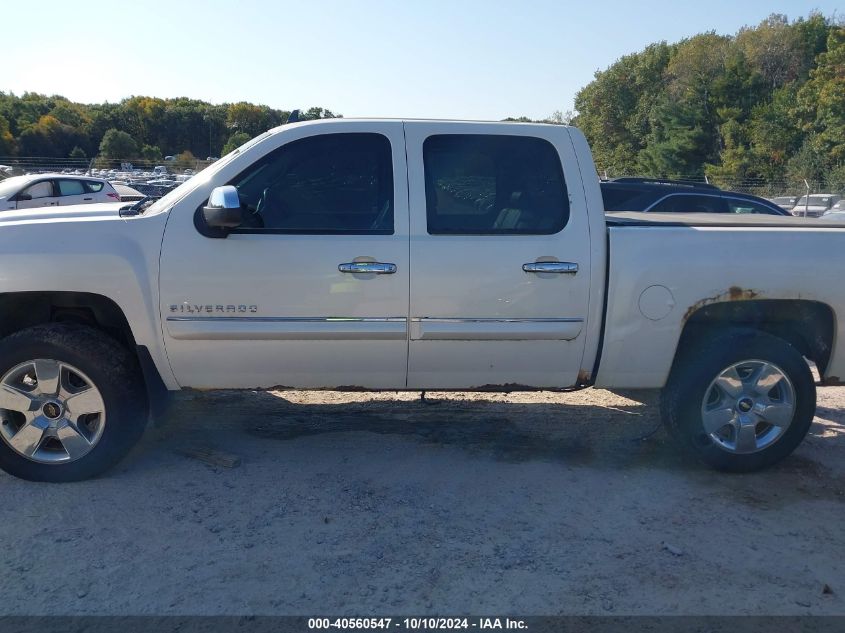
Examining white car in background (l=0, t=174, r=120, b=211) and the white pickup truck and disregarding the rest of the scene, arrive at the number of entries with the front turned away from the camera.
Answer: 0

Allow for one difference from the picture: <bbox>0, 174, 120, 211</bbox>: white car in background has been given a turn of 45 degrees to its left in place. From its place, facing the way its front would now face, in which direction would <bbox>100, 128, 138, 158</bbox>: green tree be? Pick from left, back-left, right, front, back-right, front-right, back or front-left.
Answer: back

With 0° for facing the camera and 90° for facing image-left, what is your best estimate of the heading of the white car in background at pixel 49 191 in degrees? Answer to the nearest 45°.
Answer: approximately 45°

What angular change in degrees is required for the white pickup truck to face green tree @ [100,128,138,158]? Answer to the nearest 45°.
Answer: approximately 45° to its right

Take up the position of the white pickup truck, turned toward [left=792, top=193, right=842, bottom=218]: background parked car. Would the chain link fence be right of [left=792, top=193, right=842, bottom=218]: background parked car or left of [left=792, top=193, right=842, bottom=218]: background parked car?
left

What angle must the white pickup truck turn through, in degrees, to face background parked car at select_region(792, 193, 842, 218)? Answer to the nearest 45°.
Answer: approximately 135° to its right

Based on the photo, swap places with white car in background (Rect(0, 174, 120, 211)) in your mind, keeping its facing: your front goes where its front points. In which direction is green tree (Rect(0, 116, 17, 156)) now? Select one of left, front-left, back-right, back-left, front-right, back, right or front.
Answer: back-right

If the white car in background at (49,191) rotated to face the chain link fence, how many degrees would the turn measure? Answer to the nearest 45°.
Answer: approximately 135° to its right

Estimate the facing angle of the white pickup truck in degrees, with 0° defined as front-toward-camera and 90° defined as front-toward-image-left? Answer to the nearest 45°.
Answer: approximately 90°

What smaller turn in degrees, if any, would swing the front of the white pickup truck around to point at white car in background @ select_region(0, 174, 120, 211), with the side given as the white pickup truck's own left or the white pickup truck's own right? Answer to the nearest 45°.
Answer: approximately 45° to the white pickup truck's own right
